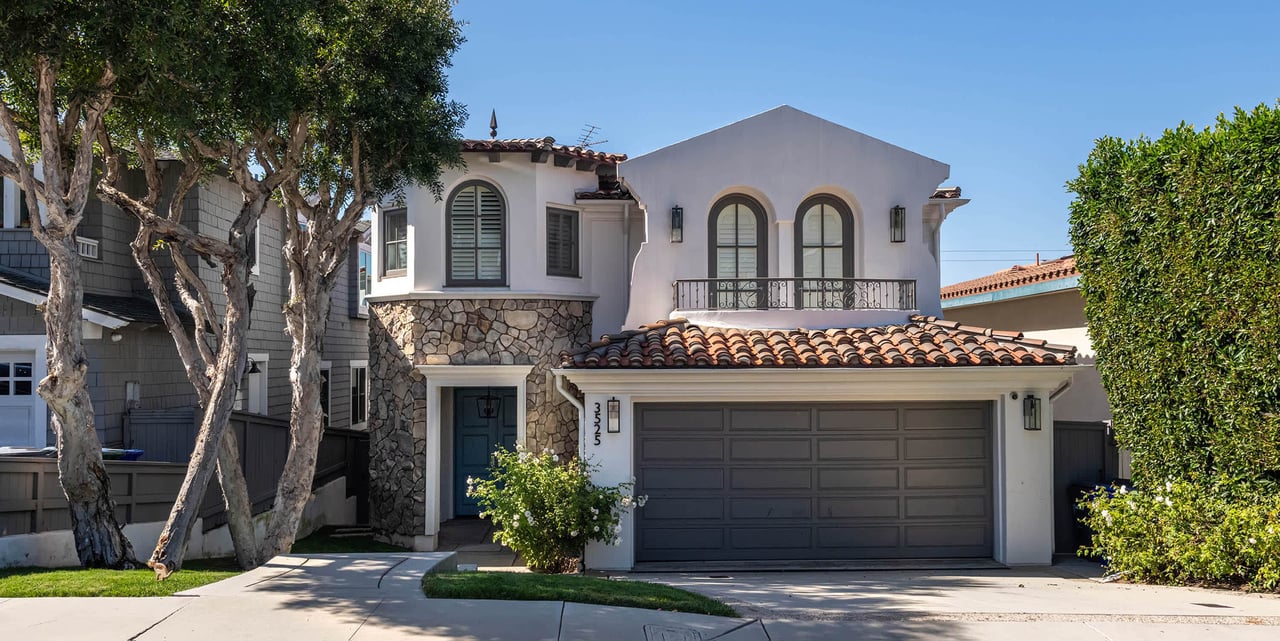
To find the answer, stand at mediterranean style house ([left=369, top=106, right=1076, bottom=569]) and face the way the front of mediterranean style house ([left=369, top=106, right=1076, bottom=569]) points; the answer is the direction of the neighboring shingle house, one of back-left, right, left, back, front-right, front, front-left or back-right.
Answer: right

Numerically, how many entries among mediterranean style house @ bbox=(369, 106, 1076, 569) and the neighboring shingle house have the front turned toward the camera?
2

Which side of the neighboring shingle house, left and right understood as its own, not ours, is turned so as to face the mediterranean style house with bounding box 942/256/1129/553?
left

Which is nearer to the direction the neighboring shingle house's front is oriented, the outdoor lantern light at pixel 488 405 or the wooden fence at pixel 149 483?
the wooden fence

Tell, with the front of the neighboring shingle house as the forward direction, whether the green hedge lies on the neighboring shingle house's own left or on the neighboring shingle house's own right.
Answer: on the neighboring shingle house's own left

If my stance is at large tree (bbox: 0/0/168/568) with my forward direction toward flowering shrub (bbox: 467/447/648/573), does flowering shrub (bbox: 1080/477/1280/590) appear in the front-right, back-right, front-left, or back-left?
front-right

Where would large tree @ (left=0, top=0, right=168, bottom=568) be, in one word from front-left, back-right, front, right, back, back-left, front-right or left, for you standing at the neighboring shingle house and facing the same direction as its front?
front

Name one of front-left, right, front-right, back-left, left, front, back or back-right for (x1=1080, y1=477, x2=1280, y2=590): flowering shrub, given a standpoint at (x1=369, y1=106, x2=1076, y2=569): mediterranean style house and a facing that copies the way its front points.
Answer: front-left

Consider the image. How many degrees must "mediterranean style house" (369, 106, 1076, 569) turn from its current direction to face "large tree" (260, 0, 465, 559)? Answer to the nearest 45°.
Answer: approximately 45° to its right

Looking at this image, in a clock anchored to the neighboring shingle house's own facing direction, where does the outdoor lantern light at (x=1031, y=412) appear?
The outdoor lantern light is roughly at 10 o'clock from the neighboring shingle house.

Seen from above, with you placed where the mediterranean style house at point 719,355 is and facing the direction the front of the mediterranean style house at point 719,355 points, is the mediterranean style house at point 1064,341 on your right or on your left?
on your left

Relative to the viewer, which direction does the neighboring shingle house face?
toward the camera

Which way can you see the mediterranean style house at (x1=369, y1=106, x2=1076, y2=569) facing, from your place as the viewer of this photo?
facing the viewer
